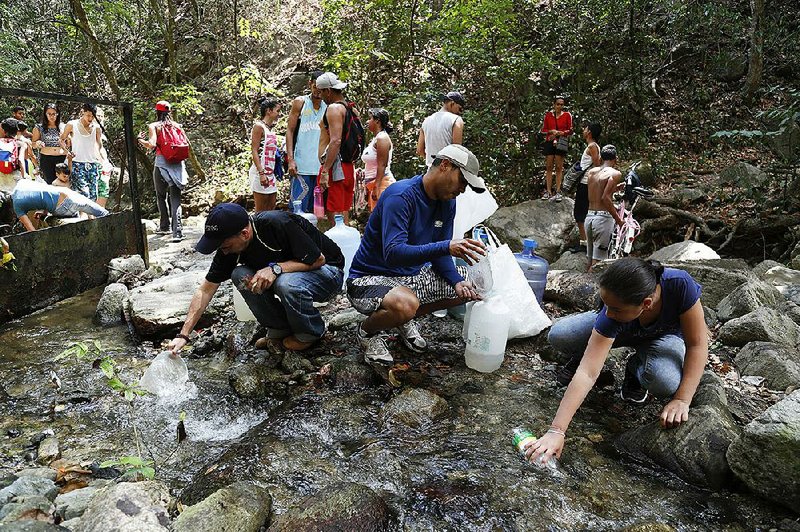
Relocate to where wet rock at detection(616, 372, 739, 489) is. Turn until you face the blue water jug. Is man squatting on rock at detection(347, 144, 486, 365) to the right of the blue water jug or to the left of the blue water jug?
left

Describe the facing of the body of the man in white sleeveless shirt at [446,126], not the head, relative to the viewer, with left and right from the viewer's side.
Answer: facing away from the viewer and to the right of the viewer

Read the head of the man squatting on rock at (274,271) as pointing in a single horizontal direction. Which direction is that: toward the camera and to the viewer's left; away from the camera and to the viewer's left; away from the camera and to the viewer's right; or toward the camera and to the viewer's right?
toward the camera and to the viewer's left

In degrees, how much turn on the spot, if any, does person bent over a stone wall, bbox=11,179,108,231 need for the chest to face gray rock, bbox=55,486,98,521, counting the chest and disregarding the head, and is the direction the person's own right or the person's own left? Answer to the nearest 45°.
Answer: approximately 90° to the person's own left

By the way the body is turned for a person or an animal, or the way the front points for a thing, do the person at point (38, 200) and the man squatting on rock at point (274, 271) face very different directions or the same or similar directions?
same or similar directions

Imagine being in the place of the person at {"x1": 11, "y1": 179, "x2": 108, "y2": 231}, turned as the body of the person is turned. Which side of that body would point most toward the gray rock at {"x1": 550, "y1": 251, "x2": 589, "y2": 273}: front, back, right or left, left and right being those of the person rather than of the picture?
back

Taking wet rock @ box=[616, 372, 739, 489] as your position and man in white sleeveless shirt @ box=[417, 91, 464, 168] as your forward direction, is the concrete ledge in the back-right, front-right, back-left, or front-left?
front-left

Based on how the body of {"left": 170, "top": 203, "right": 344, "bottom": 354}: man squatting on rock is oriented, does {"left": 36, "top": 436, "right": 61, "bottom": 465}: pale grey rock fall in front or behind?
in front

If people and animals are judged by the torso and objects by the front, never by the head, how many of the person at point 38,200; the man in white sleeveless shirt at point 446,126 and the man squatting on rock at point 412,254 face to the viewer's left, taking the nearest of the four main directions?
1

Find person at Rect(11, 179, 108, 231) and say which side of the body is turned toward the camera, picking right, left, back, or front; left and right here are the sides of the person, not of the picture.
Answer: left

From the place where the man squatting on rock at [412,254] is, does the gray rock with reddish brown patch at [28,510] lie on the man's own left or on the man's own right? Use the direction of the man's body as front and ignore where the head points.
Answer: on the man's own right

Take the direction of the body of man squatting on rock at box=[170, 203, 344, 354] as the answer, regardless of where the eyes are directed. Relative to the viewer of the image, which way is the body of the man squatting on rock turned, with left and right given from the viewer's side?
facing the viewer and to the left of the viewer

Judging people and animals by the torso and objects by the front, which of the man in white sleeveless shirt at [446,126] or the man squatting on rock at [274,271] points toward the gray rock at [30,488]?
the man squatting on rock

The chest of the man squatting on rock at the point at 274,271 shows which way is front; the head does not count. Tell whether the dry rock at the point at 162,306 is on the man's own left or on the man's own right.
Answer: on the man's own right
